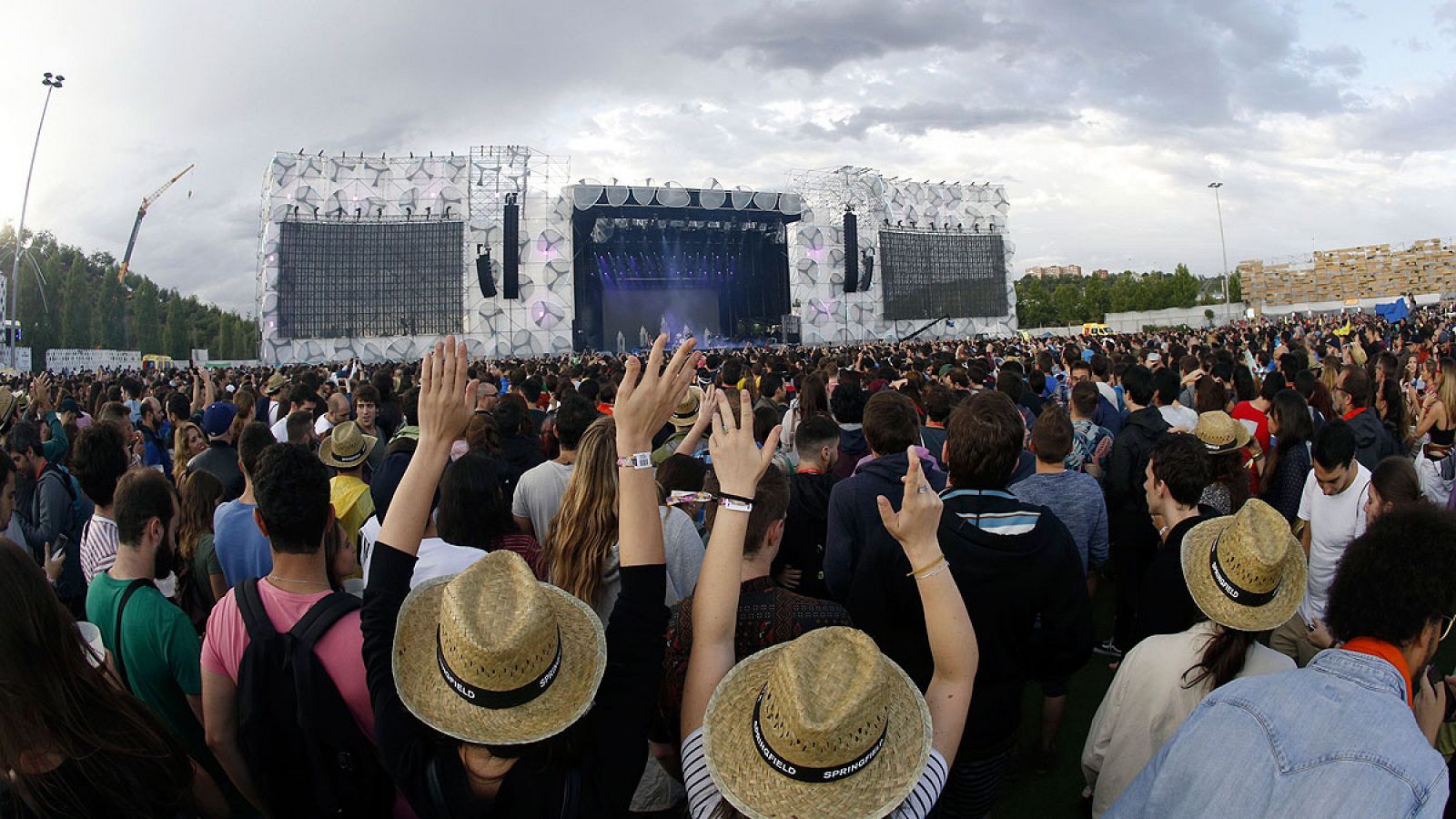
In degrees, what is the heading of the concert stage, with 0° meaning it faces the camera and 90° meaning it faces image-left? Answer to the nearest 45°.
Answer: approximately 0°
